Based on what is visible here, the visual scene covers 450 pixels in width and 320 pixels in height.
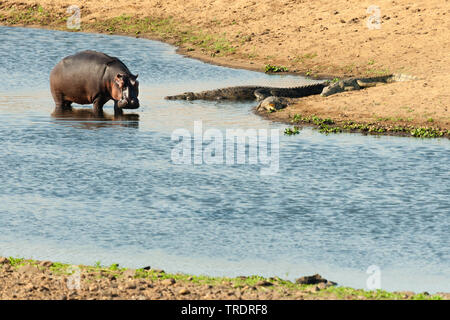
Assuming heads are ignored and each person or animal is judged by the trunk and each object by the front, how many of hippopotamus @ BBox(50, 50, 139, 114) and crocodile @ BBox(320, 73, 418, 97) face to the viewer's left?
1

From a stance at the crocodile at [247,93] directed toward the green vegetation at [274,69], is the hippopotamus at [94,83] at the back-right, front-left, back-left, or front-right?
back-left

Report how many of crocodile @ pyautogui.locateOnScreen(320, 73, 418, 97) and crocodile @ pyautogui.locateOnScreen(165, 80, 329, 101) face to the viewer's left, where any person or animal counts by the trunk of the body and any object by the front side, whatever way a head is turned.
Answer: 2

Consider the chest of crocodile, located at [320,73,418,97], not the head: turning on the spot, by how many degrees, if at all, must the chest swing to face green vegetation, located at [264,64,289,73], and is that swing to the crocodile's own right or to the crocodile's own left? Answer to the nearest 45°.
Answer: approximately 45° to the crocodile's own right

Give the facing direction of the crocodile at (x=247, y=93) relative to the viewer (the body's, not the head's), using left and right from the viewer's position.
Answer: facing to the left of the viewer

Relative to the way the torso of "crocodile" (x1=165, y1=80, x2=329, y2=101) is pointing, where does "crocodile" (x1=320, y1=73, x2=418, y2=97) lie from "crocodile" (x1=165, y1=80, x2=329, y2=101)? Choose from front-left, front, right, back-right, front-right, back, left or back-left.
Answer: back

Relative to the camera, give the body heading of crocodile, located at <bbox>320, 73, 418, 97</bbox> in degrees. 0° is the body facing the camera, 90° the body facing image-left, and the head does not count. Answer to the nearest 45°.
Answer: approximately 90°

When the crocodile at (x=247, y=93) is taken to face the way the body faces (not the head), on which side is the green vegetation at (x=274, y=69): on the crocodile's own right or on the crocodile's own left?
on the crocodile's own right

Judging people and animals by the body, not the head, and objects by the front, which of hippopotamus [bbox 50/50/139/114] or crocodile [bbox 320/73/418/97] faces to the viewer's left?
the crocodile
